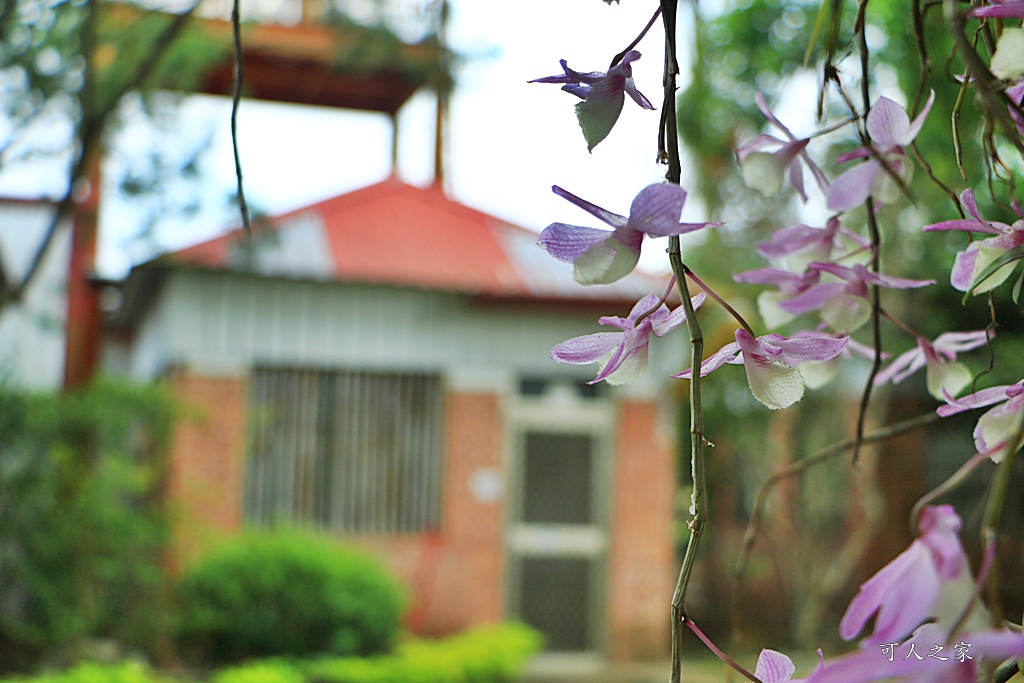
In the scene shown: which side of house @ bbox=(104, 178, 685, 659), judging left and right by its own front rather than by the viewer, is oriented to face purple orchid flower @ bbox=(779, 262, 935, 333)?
front

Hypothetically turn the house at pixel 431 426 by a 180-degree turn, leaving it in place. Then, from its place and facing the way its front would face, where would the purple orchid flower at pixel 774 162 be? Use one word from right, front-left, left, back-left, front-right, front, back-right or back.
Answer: back

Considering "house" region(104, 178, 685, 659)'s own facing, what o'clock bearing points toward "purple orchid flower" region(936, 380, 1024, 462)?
The purple orchid flower is roughly at 12 o'clock from the house.

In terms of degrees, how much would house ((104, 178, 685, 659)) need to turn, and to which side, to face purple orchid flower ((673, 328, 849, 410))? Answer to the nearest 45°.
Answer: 0° — it already faces it

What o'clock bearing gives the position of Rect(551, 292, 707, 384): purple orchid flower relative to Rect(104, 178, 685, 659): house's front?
The purple orchid flower is roughly at 12 o'clock from the house.

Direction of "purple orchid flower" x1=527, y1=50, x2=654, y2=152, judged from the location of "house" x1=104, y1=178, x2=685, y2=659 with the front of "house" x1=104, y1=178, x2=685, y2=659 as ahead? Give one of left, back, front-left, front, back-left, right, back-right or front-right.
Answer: front

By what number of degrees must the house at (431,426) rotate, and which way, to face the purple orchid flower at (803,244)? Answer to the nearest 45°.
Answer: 0° — it already faces it

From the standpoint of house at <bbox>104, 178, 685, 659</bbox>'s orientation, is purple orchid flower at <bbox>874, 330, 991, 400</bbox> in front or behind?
in front

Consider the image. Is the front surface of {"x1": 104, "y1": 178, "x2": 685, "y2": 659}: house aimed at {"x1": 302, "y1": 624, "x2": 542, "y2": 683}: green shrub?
yes

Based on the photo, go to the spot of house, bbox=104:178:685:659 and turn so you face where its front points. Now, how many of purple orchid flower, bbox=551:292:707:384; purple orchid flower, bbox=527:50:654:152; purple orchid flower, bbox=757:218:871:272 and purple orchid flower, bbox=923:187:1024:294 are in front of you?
4

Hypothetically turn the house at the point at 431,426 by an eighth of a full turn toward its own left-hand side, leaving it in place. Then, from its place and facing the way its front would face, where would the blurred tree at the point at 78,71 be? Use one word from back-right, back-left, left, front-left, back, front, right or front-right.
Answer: right

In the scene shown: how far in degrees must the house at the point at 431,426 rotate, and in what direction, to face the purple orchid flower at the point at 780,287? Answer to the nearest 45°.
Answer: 0° — it already faces it

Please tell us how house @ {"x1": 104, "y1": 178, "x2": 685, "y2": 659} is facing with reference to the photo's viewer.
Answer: facing the viewer
